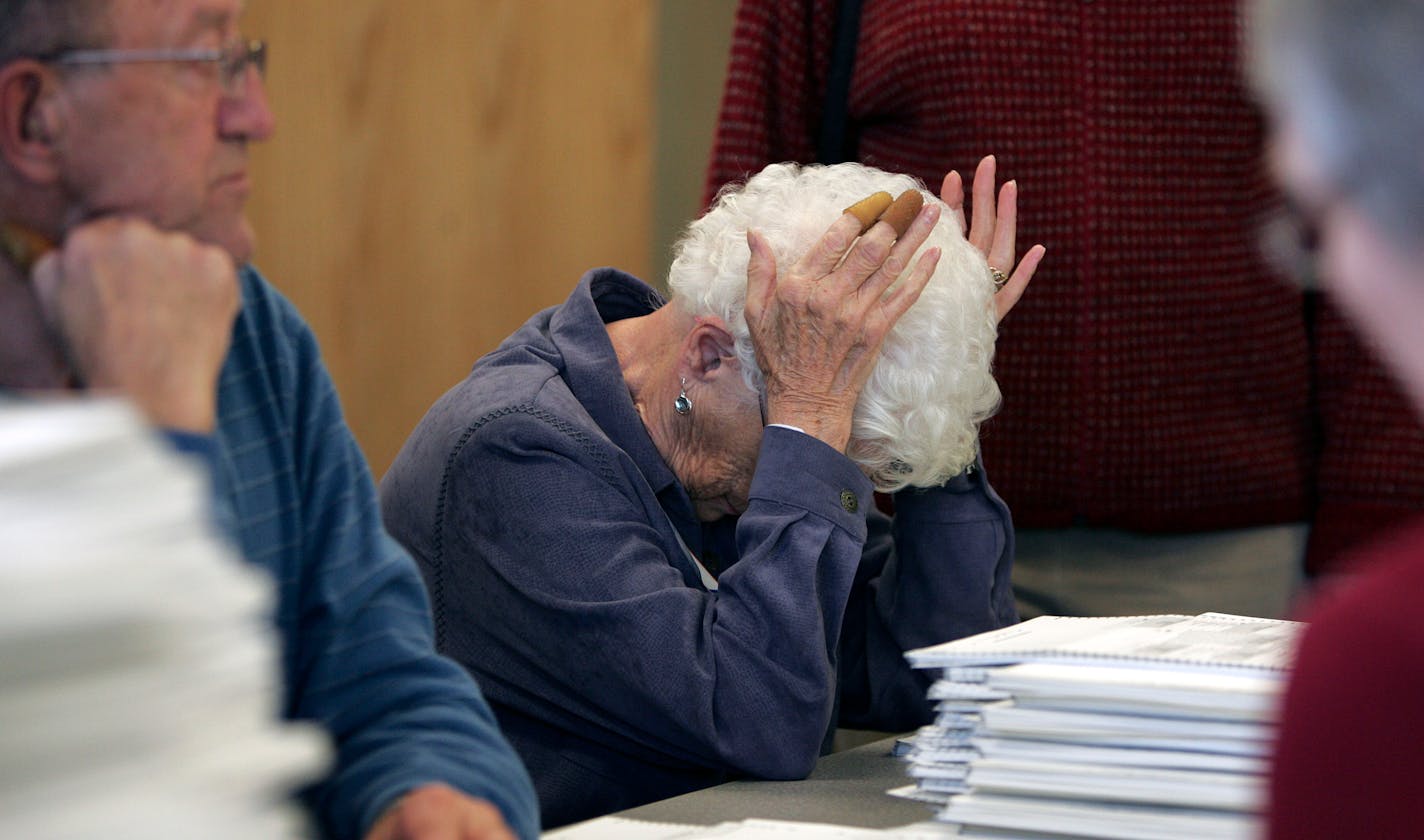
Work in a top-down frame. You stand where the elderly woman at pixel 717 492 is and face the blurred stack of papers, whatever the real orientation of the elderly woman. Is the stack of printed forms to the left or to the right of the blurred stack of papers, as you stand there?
left

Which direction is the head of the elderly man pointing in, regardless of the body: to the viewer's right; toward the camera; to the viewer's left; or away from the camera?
to the viewer's right

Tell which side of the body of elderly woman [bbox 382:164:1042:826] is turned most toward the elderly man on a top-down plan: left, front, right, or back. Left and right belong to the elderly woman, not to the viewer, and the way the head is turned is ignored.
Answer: right

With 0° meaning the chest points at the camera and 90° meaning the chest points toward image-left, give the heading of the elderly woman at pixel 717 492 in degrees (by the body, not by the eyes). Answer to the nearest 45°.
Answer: approximately 315°

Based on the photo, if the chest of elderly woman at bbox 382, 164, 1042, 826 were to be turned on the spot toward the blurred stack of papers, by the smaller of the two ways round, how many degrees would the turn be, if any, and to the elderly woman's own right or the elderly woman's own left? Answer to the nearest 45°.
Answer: approximately 45° to the elderly woman's own right

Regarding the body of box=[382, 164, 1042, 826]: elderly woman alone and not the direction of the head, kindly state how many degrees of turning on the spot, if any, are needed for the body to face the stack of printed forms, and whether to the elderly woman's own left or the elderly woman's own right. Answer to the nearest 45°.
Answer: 0° — they already face it

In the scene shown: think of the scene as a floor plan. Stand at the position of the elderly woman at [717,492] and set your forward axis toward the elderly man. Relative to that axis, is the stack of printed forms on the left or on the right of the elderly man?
left

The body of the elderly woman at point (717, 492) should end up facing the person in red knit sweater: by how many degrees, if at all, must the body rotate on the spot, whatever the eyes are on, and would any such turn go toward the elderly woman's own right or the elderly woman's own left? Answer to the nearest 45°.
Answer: approximately 90° to the elderly woman's own left
